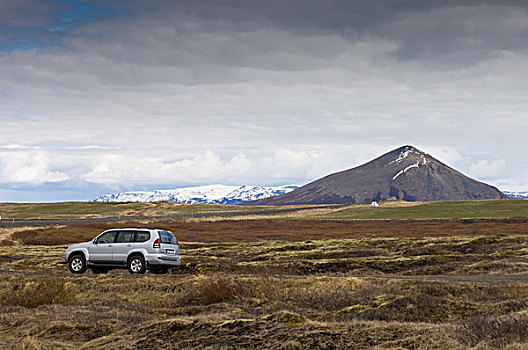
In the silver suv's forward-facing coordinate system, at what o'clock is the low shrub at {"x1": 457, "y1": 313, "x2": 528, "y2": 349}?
The low shrub is roughly at 7 o'clock from the silver suv.

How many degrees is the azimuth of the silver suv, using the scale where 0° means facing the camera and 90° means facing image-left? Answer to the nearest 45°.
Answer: approximately 135°
